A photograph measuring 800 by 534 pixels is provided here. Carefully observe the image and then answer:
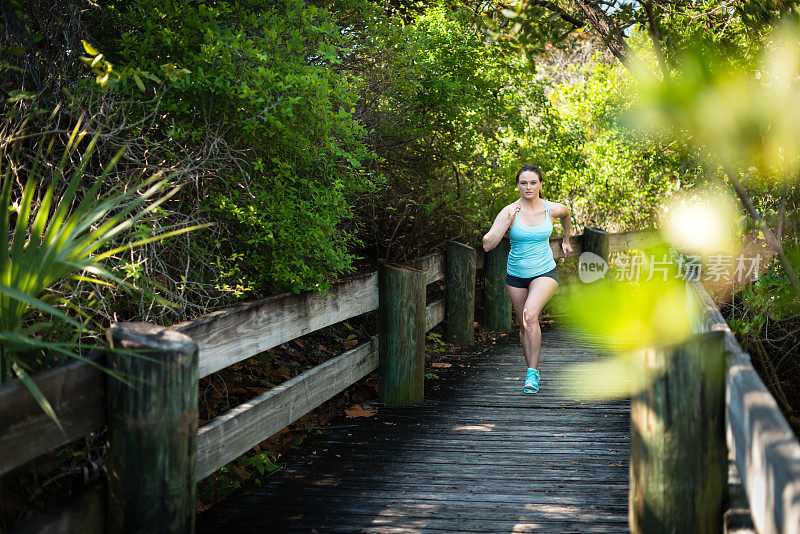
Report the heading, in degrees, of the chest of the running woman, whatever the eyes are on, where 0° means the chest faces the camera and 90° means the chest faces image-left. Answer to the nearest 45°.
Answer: approximately 0°

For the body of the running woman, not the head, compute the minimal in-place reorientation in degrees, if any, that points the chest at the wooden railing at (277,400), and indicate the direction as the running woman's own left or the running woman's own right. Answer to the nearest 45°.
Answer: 0° — they already face it
